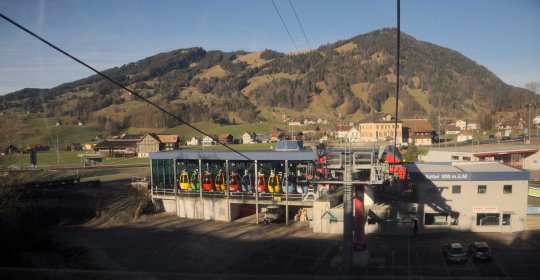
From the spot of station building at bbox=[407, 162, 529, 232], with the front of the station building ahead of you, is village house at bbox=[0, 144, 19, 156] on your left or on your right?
on your right

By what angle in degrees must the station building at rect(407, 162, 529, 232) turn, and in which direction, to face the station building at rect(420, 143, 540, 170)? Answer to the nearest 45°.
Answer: approximately 180°

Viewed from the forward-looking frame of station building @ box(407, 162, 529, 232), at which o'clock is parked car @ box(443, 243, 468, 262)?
The parked car is roughly at 12 o'clock from the station building.

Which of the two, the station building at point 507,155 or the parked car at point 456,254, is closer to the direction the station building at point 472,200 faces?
the parked car

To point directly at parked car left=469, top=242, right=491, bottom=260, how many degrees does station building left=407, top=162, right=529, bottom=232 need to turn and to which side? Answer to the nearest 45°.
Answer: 0° — it already faces it

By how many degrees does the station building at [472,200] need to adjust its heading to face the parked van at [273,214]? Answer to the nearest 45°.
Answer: approximately 90° to its right

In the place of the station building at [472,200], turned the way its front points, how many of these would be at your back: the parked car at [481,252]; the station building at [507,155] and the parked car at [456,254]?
1

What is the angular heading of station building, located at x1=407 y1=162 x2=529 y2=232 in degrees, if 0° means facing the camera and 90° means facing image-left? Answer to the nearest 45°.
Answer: approximately 0°
